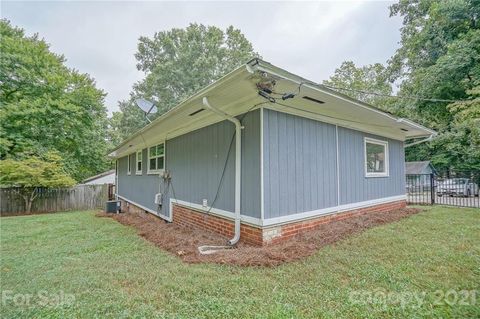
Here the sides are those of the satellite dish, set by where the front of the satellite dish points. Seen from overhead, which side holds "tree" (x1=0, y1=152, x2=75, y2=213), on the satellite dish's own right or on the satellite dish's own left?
on the satellite dish's own right

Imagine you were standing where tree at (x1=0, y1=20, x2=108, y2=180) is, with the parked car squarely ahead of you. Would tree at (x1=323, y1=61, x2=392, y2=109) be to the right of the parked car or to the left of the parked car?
left

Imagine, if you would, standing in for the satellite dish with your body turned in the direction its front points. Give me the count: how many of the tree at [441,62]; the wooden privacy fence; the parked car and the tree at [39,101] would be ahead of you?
2

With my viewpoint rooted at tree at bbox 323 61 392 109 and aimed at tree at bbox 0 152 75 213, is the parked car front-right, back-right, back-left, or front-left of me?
front-left
